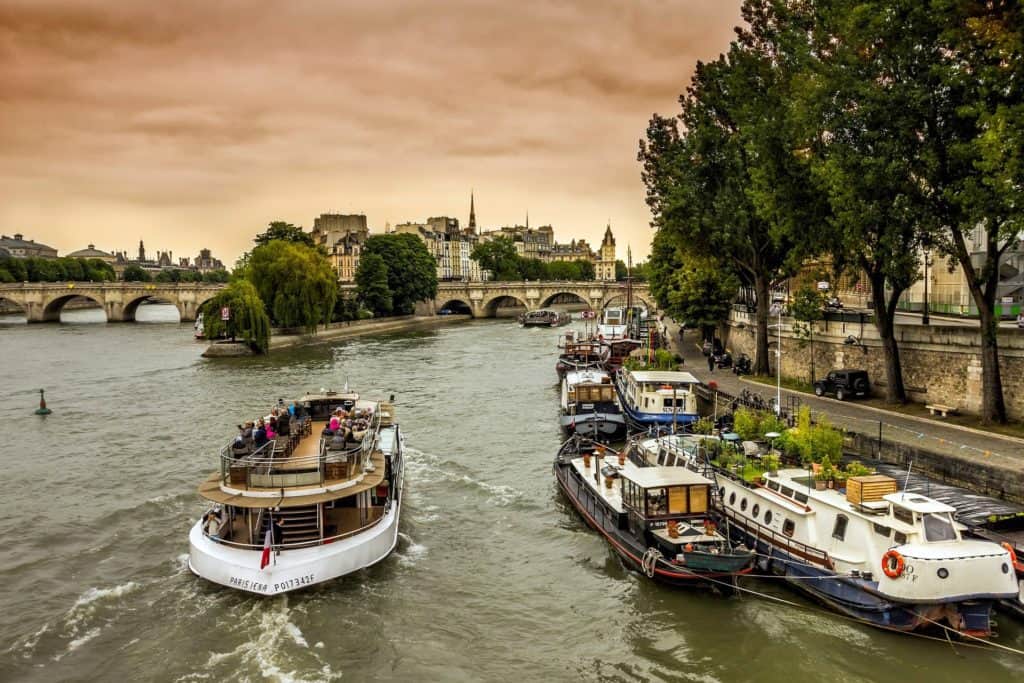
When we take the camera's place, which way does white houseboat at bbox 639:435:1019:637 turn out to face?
facing away from the viewer and to the left of the viewer

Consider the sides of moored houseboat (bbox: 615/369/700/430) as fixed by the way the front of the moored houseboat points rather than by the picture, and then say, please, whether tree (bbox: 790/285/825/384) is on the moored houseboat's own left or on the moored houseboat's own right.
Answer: on the moored houseboat's own right

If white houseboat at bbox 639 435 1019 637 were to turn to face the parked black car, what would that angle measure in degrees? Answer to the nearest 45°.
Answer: approximately 45° to its right

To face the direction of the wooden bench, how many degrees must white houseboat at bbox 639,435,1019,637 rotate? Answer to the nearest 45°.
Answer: approximately 45° to its right

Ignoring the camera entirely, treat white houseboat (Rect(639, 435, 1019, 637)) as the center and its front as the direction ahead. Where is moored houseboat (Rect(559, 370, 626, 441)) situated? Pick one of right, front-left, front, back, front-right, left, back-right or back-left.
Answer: front

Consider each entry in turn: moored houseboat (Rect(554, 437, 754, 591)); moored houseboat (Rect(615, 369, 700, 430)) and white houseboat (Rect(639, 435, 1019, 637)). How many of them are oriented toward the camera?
0

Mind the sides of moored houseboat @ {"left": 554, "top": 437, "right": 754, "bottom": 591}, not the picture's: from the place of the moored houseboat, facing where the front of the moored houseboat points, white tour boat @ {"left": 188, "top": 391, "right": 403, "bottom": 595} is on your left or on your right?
on your left

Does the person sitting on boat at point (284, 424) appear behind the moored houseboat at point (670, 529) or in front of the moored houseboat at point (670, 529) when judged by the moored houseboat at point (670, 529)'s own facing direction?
in front

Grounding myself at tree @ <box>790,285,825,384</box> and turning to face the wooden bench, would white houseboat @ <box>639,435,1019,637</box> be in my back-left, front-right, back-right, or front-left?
front-right

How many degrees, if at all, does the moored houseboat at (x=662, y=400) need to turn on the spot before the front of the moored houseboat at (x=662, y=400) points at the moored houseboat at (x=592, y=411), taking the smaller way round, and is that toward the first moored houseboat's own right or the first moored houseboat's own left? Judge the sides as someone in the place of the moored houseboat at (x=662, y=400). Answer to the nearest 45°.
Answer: approximately 45° to the first moored houseboat's own left

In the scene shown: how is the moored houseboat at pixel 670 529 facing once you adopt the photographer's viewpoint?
facing away from the viewer and to the left of the viewer

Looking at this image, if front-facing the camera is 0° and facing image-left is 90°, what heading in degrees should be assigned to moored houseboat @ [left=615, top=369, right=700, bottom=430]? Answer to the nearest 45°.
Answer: approximately 135°

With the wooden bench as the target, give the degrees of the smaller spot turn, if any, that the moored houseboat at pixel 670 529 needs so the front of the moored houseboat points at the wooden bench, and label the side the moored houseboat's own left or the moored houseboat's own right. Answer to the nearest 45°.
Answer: approximately 90° to the moored houseboat's own right

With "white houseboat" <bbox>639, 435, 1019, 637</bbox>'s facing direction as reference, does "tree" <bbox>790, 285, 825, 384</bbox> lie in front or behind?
in front

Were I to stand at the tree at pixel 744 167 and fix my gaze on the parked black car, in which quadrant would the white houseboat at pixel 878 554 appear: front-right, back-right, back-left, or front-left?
front-right
